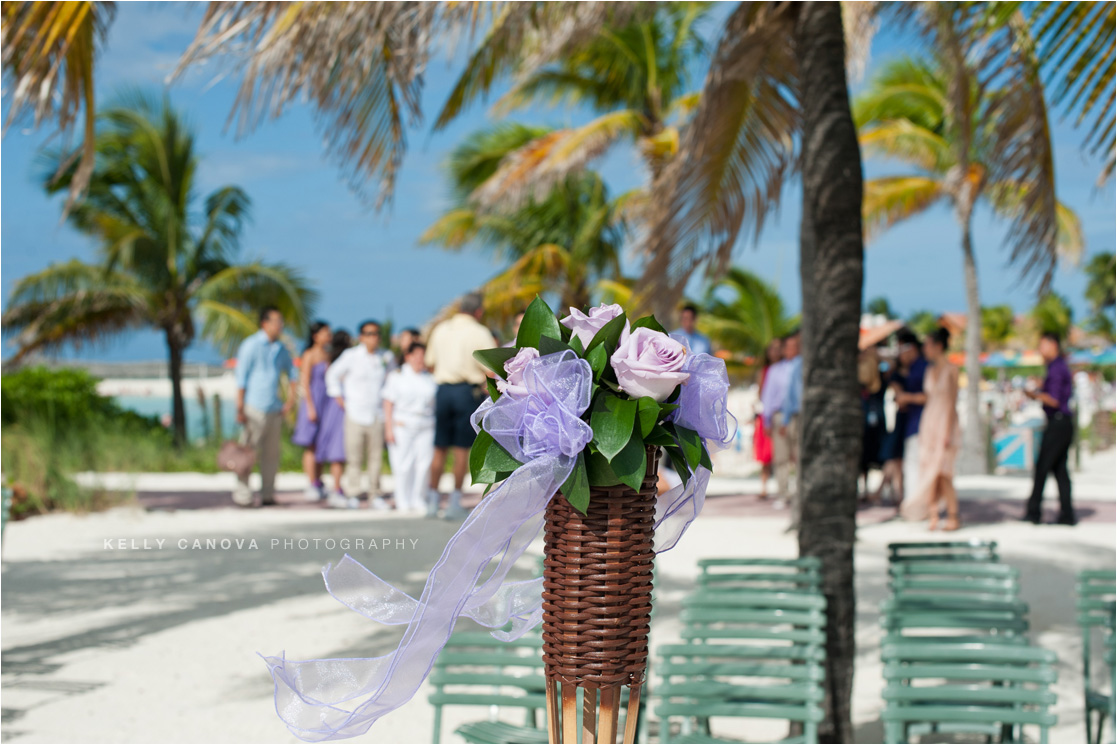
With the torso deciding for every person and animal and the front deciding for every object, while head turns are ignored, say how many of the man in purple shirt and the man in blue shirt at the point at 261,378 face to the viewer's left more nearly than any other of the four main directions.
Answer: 1

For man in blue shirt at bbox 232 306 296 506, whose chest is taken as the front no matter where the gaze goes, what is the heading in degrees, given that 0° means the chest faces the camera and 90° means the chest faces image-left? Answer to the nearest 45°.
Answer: approximately 315°

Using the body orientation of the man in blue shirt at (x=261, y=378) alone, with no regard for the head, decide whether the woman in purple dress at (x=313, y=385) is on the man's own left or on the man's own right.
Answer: on the man's own left

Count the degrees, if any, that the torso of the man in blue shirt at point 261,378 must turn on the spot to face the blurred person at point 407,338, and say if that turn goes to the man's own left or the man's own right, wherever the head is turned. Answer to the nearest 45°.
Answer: approximately 45° to the man's own left

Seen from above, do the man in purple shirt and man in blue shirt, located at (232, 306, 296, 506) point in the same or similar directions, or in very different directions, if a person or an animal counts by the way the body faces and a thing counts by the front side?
very different directions

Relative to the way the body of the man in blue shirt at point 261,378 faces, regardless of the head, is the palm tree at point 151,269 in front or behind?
behind

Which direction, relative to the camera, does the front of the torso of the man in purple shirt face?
to the viewer's left
